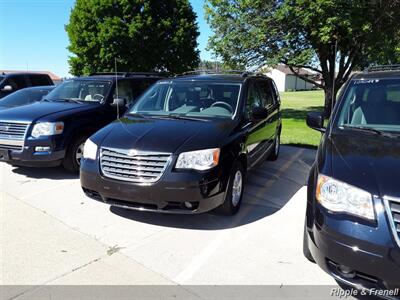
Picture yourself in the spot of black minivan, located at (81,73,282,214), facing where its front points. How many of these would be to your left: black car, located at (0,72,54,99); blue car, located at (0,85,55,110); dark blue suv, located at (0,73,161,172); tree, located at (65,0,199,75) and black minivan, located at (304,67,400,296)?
1

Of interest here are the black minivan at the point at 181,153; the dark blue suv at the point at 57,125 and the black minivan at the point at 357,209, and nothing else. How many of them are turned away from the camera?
0

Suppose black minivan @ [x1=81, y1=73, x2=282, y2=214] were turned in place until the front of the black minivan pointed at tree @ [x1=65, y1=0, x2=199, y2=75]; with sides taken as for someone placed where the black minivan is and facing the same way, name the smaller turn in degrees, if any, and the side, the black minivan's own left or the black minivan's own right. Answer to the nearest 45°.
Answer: approximately 135° to the black minivan's own right

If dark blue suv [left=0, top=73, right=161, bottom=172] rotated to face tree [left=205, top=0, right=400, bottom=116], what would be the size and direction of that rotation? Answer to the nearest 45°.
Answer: approximately 180°

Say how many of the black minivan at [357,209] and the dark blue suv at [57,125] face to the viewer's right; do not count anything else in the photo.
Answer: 0

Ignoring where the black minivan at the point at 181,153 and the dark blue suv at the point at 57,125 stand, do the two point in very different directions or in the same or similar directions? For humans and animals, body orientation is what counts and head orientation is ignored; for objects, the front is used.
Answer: same or similar directions

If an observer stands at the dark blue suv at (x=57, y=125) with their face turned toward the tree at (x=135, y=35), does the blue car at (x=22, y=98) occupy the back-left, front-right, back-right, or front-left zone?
front-left

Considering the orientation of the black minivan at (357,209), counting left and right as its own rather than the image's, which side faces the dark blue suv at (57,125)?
right

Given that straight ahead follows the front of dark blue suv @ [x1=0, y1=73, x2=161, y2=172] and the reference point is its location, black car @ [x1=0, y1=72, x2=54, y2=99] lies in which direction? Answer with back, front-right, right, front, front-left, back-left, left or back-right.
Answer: back-right

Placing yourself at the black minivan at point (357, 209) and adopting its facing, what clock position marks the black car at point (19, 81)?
The black car is roughly at 4 o'clock from the black minivan.

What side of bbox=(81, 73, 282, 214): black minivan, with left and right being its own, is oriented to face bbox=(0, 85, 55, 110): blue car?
right

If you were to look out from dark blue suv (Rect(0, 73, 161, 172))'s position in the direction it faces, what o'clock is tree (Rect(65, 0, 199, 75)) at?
The tree is roughly at 5 o'clock from the dark blue suv.

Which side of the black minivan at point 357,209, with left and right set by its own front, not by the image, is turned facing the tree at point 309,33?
back

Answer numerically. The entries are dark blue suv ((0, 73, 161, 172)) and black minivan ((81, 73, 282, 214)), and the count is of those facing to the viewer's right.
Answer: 0

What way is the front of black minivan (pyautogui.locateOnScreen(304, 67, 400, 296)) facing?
toward the camera

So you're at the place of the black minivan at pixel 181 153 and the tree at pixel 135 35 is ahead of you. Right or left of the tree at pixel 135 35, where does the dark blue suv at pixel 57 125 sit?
left

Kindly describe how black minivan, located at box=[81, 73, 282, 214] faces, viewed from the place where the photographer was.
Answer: facing the viewer and to the left of the viewer

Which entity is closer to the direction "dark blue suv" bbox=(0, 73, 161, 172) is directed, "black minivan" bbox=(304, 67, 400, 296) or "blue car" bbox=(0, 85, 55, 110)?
the black minivan
